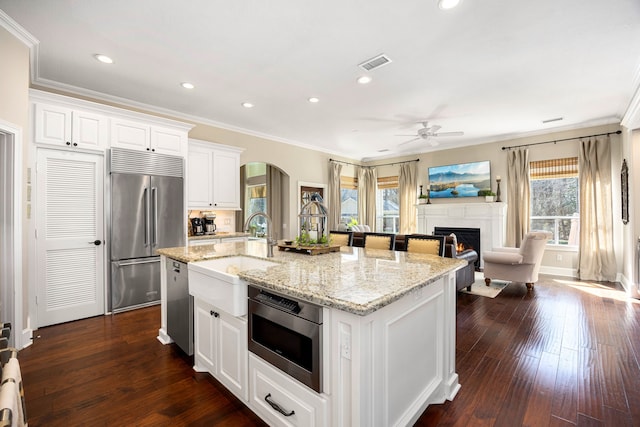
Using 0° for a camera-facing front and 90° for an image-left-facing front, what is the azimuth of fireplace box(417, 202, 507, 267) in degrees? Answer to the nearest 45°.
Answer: approximately 0°

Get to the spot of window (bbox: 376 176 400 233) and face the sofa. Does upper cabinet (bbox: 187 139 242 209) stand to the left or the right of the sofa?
right

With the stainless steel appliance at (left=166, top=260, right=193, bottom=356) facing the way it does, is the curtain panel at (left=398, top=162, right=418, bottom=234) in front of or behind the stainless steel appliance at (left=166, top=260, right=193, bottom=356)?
behind

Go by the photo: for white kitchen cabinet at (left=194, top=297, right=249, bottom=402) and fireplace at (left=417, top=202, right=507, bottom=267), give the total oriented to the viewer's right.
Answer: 0

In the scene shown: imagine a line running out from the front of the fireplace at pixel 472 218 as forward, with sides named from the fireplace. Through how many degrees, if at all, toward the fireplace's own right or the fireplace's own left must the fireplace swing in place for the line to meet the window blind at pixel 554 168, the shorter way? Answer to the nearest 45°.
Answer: approximately 90° to the fireplace's own left
